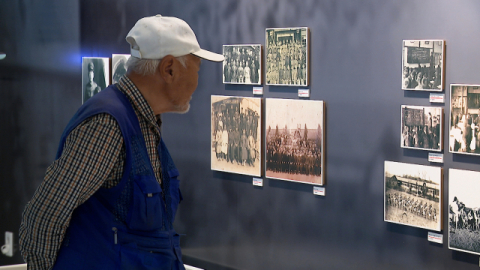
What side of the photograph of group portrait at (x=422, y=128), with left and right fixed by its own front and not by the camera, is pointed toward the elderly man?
front

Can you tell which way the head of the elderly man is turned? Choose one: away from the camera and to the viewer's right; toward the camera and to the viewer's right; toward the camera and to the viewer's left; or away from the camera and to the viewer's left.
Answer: away from the camera and to the viewer's right

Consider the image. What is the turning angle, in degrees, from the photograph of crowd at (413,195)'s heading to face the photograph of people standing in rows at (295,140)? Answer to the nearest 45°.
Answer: approximately 45° to its right

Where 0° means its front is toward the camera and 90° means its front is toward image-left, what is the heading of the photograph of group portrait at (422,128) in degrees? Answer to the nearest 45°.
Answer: approximately 45°

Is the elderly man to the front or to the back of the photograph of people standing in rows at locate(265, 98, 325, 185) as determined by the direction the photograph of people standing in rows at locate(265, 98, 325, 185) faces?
to the front

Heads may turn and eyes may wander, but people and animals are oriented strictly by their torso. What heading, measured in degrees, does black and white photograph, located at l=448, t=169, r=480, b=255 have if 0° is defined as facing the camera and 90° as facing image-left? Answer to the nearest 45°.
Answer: approximately 45°
